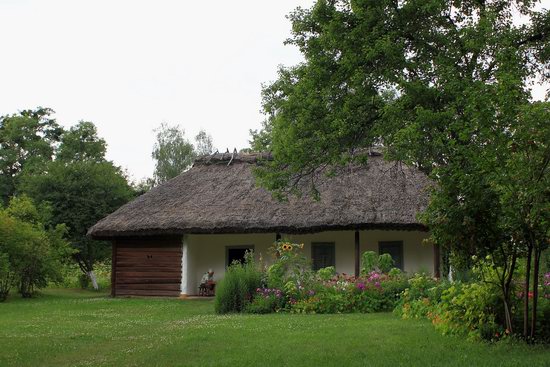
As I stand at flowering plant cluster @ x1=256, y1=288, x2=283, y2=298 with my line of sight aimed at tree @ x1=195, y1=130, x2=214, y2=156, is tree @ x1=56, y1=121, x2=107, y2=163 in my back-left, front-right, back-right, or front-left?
front-left

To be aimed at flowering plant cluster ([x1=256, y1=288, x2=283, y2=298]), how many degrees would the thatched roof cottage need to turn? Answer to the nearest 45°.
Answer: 0° — it already faces it

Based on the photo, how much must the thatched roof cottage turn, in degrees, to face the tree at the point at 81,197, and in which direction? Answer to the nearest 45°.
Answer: approximately 135° to its right

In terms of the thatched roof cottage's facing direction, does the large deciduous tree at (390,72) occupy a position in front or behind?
in front

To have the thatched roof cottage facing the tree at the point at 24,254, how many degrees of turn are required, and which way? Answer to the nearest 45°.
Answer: approximately 90° to its right

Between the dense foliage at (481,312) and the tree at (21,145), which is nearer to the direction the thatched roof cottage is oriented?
the dense foliage

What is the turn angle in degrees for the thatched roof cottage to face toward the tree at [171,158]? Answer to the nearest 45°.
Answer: approximately 180°

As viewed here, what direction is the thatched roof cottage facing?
toward the camera

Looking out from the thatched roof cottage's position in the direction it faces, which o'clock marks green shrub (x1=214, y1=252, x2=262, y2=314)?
The green shrub is roughly at 12 o'clock from the thatched roof cottage.

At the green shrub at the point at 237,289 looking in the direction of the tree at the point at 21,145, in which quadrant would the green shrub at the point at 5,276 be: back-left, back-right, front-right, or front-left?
front-left

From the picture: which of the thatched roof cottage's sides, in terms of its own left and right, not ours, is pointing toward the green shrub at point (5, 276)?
right

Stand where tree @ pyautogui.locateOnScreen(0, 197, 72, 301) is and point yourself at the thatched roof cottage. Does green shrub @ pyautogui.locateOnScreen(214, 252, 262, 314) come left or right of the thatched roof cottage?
right
